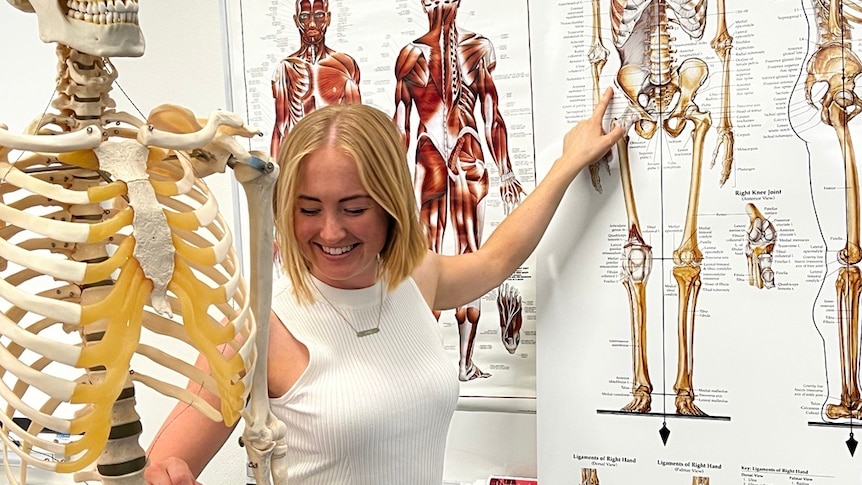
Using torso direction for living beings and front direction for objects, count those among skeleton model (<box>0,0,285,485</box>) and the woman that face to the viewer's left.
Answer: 0

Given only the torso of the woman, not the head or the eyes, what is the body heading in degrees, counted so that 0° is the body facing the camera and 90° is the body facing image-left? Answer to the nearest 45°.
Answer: approximately 0°

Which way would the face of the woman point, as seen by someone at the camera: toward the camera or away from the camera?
toward the camera
